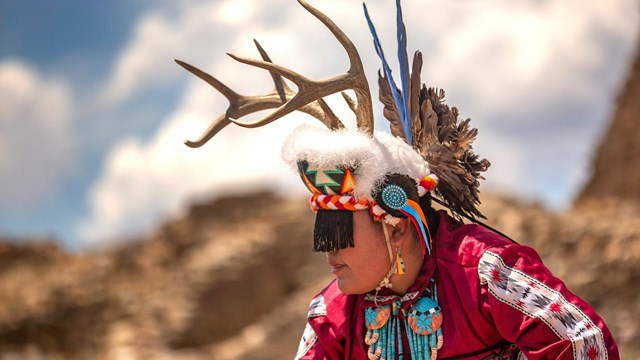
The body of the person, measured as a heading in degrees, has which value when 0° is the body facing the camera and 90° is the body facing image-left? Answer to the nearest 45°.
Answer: approximately 45°

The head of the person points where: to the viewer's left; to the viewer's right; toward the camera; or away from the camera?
to the viewer's left
